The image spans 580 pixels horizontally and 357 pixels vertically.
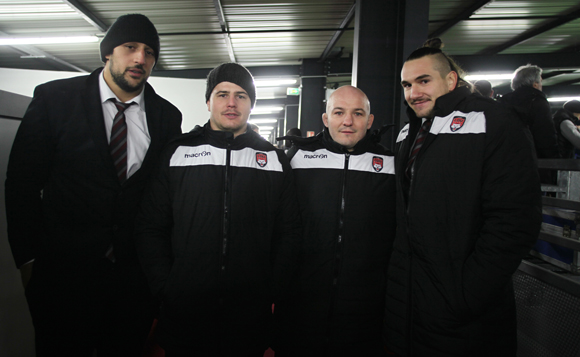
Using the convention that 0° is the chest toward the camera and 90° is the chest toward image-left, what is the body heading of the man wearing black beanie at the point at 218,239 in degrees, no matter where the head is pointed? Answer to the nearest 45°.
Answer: approximately 0°

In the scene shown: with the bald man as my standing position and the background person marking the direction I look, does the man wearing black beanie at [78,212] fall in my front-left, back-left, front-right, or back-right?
back-left

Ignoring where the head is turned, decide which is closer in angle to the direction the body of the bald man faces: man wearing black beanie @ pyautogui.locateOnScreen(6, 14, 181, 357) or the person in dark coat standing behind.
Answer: the man wearing black beanie

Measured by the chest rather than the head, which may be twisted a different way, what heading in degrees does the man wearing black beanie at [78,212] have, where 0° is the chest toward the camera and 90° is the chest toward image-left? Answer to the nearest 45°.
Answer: approximately 315°

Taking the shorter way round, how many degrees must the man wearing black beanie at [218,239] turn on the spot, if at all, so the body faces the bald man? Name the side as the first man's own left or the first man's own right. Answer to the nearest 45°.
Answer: approximately 90° to the first man's own left

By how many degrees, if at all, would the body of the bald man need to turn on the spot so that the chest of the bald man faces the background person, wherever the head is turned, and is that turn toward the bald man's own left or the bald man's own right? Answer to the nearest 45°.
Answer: approximately 135° to the bald man's own left

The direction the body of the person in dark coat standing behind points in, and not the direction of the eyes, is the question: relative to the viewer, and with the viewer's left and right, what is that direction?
facing away from the viewer and to the right of the viewer

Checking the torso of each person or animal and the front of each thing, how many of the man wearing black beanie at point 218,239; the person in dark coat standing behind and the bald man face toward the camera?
2

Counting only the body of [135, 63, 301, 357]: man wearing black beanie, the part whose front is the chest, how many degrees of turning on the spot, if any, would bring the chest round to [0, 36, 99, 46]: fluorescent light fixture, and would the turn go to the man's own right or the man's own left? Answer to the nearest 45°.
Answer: approximately 135° to the man's own right

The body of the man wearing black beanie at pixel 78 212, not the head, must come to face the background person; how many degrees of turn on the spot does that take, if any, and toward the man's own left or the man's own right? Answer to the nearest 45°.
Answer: approximately 45° to the man's own left
